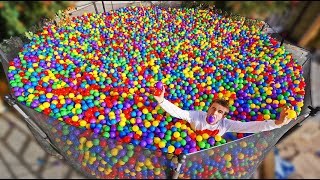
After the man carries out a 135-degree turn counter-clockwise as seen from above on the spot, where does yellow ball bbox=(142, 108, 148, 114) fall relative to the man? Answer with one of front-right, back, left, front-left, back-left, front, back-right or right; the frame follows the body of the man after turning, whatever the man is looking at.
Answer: back-left

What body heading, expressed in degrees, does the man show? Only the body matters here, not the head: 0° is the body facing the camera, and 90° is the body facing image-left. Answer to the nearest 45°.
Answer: approximately 0°

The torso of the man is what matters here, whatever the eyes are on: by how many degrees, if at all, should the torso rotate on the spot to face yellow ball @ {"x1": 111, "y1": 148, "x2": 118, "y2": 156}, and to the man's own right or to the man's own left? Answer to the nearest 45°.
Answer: approximately 45° to the man's own right

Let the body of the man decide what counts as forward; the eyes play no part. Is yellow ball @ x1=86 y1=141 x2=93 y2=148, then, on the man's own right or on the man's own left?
on the man's own right
